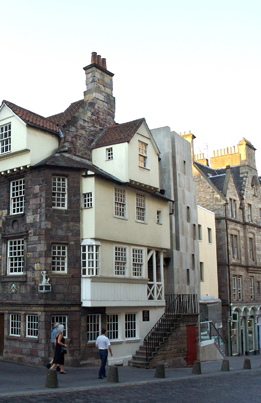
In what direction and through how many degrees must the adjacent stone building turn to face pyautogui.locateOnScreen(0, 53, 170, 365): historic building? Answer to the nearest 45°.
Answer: approximately 45° to its right

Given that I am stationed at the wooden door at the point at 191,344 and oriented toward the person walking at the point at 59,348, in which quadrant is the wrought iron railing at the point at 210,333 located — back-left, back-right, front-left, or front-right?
back-right

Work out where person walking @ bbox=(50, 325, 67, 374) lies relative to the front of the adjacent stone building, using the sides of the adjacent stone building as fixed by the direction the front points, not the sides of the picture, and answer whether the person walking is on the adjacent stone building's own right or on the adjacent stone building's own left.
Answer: on the adjacent stone building's own right
